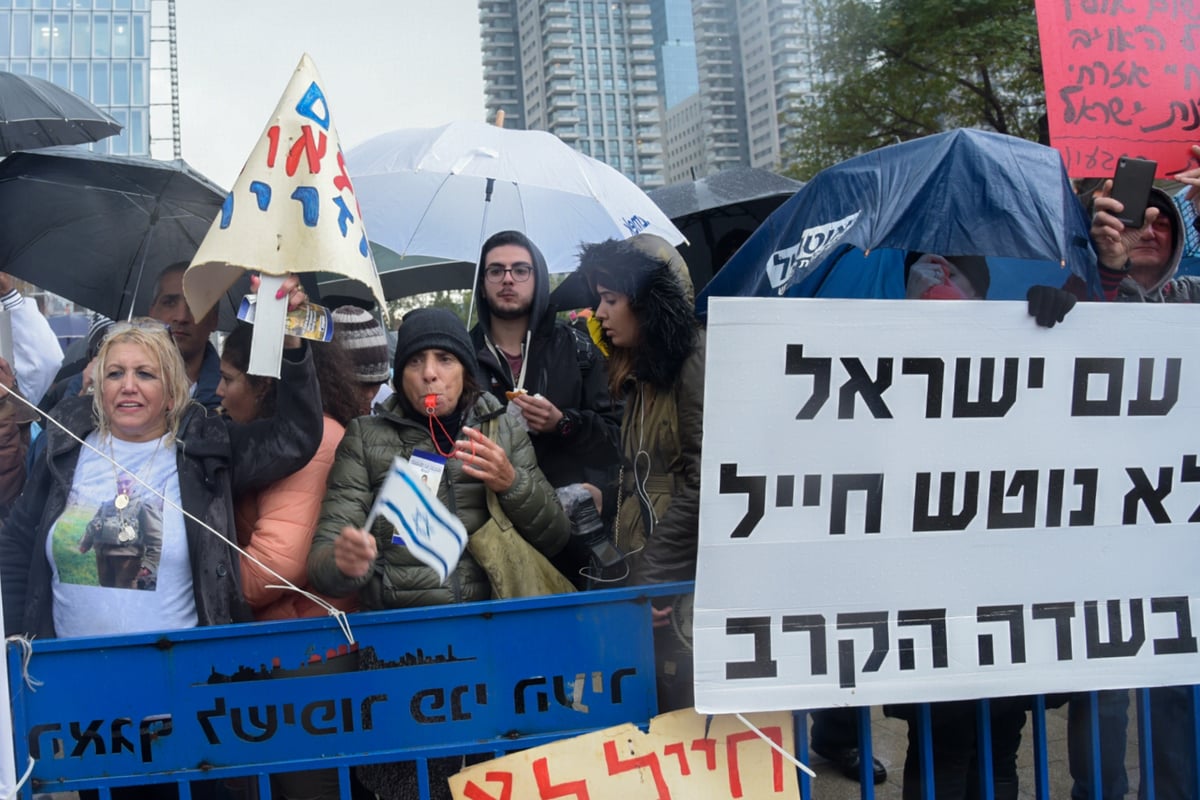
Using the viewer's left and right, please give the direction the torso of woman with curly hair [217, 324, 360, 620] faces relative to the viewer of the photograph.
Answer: facing to the left of the viewer

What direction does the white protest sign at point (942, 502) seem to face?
toward the camera

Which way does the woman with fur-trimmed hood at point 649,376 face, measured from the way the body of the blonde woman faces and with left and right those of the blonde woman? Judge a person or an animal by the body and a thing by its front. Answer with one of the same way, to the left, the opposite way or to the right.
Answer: to the right

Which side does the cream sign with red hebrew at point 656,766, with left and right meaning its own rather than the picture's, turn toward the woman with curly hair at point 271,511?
right

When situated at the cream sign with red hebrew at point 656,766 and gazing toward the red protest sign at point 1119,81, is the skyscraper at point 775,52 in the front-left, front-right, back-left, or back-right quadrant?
front-left

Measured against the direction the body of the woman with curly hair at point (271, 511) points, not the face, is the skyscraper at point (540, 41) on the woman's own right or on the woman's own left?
on the woman's own right

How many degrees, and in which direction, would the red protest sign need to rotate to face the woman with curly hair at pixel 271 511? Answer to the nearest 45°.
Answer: approximately 45° to its right

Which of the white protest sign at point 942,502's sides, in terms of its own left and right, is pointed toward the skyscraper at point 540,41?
back

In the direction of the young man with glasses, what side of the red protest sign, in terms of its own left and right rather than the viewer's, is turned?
right

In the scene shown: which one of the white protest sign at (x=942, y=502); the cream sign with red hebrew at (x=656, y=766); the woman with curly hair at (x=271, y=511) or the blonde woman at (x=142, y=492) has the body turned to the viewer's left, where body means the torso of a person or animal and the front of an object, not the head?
the woman with curly hair

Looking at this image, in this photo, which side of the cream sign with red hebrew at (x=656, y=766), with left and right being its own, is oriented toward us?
front

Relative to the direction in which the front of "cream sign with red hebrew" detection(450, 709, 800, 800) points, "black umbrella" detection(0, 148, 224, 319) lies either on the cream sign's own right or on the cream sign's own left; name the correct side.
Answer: on the cream sign's own right

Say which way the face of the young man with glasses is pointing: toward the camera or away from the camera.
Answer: toward the camera
